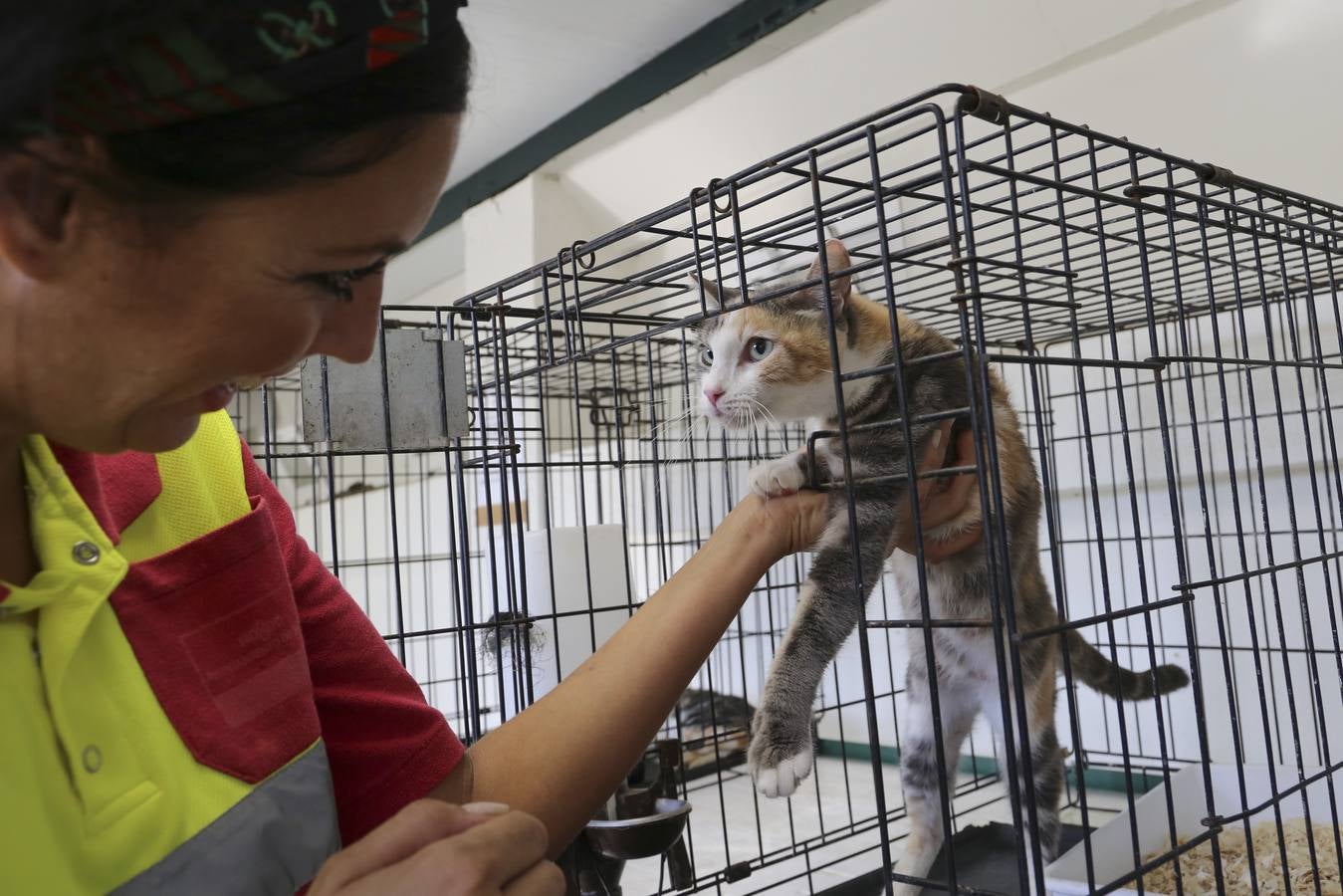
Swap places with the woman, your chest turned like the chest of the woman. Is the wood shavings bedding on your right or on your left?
on your left

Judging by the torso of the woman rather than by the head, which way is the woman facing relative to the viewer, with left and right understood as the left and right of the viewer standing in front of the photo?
facing the viewer and to the right of the viewer

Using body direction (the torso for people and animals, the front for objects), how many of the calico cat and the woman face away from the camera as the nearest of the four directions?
0

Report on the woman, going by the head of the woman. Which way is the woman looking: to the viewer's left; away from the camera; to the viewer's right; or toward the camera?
to the viewer's right

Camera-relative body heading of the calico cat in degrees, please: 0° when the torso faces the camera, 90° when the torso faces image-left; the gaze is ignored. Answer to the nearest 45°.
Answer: approximately 45°
